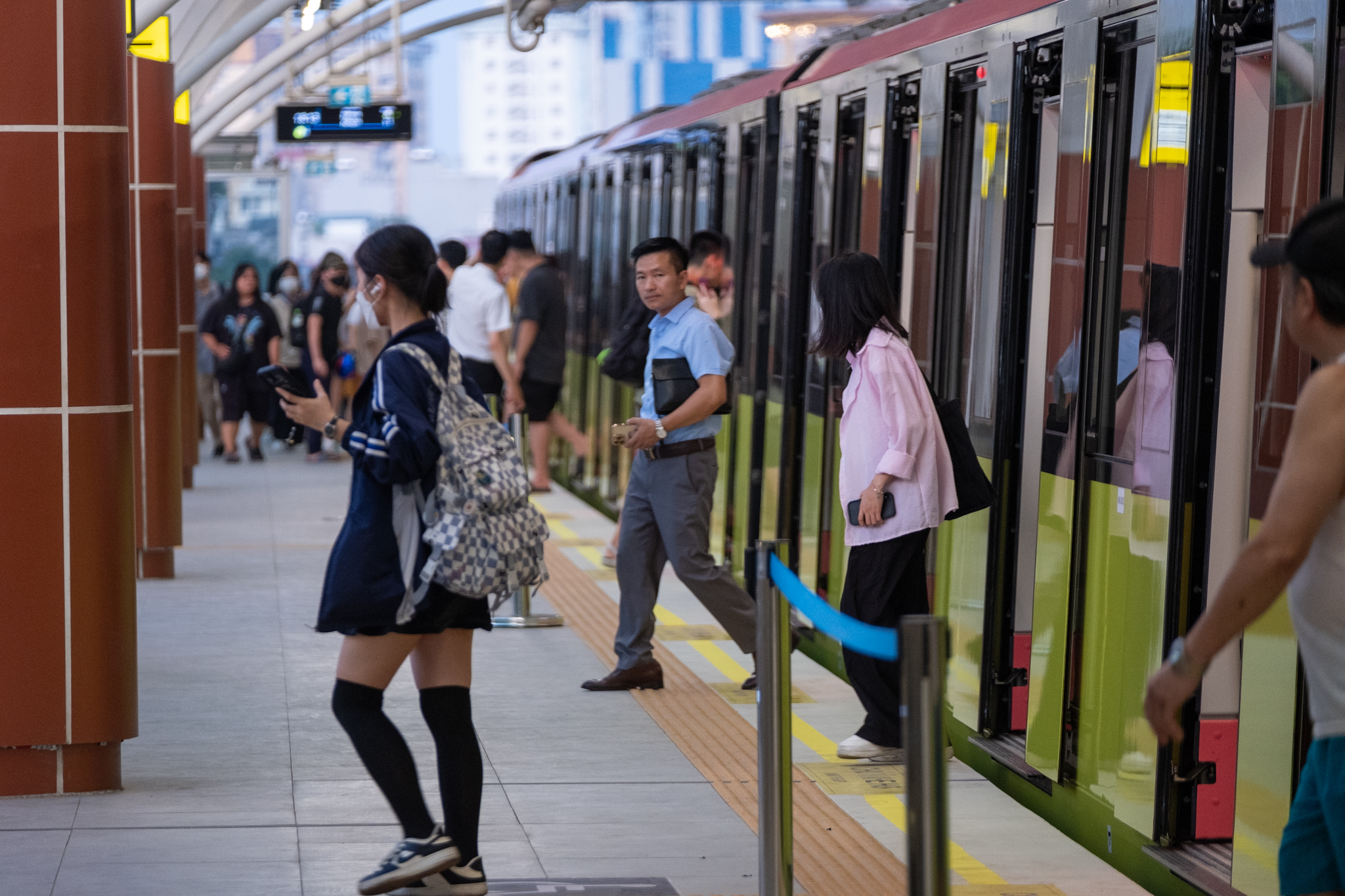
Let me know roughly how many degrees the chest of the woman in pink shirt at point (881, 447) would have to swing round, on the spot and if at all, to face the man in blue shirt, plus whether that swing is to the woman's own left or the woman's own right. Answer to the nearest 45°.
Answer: approximately 45° to the woman's own right

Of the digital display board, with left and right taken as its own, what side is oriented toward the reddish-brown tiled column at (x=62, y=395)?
front

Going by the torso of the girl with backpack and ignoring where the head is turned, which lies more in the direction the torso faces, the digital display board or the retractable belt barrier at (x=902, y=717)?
the digital display board

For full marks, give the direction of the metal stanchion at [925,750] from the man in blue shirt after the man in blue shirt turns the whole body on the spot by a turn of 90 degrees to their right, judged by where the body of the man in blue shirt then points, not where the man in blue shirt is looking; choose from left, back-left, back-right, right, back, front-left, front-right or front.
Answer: back-left

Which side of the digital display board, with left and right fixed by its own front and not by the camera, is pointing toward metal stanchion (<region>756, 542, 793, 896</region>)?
front

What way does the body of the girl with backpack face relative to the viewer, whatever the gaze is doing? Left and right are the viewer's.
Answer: facing to the left of the viewer

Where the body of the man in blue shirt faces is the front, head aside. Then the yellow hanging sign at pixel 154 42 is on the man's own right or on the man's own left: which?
on the man's own right

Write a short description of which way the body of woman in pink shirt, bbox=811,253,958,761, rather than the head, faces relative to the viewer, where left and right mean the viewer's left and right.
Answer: facing to the left of the viewer

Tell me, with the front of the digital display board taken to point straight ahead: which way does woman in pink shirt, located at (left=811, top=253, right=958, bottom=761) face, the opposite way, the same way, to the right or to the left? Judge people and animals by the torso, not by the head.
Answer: to the right

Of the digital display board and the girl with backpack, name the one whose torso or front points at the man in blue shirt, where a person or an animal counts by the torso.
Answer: the digital display board

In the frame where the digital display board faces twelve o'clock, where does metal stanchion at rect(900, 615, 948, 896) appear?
The metal stanchion is roughly at 12 o'clock from the digital display board.

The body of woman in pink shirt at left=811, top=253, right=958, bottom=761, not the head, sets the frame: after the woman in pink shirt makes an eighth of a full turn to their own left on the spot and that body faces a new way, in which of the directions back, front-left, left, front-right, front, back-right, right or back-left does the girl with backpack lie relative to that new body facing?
front

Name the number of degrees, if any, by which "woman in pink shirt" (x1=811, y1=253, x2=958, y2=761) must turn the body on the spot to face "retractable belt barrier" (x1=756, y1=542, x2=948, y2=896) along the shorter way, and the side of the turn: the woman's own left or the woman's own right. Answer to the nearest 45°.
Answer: approximately 90° to the woman's own left
